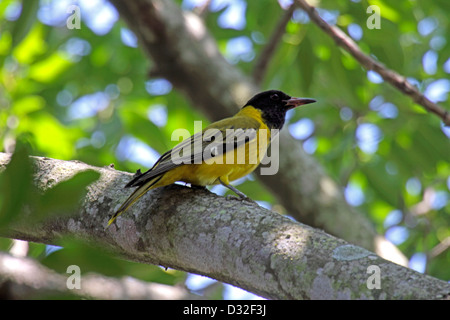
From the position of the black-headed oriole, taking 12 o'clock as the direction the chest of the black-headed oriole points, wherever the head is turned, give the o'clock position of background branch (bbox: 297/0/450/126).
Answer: The background branch is roughly at 12 o'clock from the black-headed oriole.

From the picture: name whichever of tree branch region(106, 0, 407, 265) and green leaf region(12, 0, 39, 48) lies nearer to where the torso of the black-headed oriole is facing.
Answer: the tree branch

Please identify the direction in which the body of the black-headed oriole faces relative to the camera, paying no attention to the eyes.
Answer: to the viewer's right

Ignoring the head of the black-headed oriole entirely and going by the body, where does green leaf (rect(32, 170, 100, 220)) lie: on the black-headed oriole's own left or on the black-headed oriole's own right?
on the black-headed oriole's own right

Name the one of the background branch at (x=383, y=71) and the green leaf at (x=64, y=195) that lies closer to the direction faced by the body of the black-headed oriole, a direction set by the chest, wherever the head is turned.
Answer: the background branch

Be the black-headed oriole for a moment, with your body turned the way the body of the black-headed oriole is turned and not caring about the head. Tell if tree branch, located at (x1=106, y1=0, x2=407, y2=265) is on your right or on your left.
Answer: on your left
